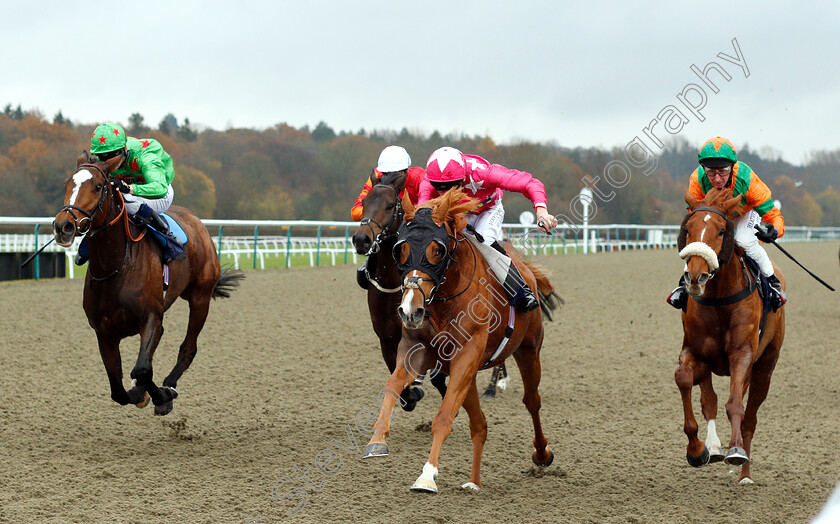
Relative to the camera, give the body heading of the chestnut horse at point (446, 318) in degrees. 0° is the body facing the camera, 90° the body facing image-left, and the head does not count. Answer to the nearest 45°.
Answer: approximately 45°

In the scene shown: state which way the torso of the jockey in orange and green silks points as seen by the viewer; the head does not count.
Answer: toward the camera

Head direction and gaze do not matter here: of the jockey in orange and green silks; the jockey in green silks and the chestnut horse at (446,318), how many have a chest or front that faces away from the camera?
0

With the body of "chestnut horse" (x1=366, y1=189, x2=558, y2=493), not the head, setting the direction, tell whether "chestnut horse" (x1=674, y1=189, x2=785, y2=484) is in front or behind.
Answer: behind

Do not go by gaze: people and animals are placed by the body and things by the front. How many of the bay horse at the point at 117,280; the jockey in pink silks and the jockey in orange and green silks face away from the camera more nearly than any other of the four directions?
0

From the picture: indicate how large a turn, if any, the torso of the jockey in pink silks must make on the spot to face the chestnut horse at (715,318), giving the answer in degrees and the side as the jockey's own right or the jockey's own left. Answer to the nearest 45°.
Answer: approximately 135° to the jockey's own left

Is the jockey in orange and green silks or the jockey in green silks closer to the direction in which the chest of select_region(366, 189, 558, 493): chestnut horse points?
the jockey in green silks

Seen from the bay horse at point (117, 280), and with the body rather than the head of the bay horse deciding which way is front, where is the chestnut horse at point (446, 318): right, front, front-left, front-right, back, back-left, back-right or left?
left

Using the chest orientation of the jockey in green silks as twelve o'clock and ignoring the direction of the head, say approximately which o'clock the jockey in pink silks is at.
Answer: The jockey in pink silks is roughly at 9 o'clock from the jockey in green silks.

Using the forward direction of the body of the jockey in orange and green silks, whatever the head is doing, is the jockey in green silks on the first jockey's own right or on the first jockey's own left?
on the first jockey's own right

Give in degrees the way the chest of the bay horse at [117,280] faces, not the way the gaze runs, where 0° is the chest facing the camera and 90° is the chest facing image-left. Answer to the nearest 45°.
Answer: approximately 45°

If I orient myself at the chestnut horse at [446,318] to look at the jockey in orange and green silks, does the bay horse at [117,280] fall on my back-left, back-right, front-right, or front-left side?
back-left

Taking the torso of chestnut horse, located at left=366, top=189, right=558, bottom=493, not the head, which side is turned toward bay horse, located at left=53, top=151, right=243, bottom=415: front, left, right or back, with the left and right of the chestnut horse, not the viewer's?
right

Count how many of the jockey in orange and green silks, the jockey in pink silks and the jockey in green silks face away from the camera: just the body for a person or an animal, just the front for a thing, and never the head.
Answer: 0
